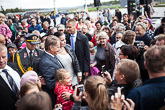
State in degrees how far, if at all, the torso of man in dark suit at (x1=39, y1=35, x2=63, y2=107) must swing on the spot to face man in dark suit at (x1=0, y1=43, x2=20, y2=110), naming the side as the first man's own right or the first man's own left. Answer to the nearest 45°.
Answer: approximately 135° to the first man's own right

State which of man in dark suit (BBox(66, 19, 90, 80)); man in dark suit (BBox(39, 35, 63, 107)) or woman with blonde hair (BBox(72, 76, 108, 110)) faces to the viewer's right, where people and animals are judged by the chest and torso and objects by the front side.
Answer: man in dark suit (BBox(39, 35, 63, 107))

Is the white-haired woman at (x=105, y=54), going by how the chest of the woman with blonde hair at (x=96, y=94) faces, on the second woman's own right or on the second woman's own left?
on the second woman's own right

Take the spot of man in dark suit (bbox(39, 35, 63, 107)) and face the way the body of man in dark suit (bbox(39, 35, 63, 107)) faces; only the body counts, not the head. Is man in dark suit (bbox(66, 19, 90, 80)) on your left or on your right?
on your left

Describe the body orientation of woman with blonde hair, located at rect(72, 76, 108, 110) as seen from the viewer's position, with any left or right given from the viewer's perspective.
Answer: facing away from the viewer and to the left of the viewer

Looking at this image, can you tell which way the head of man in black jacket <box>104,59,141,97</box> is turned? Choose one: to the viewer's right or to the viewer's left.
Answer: to the viewer's left

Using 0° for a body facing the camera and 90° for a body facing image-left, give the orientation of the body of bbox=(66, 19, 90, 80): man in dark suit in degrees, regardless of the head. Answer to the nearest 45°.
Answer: approximately 45°

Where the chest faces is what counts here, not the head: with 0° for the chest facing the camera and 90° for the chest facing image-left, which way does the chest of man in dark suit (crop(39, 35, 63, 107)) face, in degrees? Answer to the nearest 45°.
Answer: approximately 270°
